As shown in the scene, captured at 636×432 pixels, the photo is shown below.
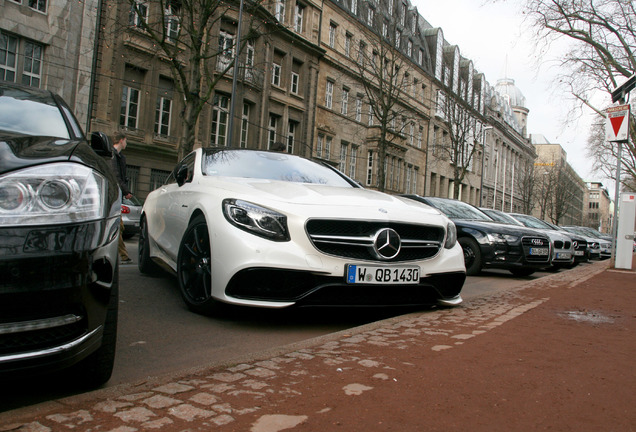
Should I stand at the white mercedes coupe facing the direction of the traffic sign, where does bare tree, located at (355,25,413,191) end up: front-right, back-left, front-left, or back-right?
front-left

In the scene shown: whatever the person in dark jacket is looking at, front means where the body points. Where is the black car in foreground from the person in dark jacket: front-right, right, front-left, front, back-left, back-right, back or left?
right

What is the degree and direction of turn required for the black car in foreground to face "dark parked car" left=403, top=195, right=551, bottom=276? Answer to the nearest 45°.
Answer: approximately 135° to its left

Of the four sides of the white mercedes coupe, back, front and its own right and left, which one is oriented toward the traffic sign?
left

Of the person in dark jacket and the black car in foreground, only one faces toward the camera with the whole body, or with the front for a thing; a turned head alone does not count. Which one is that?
the black car in foreground

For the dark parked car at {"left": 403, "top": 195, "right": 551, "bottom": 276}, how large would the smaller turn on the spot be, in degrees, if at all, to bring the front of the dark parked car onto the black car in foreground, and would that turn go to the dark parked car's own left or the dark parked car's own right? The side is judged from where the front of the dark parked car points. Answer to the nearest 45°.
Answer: approximately 45° to the dark parked car's own right

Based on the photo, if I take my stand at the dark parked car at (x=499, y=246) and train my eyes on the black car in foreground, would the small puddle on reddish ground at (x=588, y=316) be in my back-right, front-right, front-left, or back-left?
front-left

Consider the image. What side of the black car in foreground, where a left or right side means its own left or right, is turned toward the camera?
front

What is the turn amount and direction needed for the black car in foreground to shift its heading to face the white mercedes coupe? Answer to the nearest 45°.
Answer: approximately 135° to its left

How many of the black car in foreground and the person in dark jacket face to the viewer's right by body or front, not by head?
1

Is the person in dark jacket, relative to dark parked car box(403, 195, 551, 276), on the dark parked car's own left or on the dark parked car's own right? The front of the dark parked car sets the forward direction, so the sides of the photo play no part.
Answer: on the dark parked car's own right

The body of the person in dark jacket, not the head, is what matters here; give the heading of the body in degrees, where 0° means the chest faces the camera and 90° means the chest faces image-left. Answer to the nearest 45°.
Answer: approximately 270°

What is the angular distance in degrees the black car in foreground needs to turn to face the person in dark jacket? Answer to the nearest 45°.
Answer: approximately 180°

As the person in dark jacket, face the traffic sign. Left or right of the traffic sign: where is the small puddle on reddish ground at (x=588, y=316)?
right
